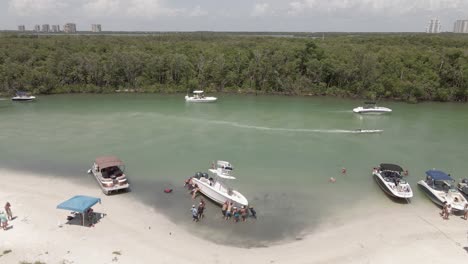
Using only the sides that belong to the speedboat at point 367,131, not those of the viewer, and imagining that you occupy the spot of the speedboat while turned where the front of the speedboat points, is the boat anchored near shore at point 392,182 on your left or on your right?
on your right

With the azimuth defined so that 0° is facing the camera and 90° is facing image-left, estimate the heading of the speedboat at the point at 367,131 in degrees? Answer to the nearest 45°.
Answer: approximately 270°

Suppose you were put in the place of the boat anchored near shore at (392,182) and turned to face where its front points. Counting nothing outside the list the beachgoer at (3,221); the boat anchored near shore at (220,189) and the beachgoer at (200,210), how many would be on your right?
3

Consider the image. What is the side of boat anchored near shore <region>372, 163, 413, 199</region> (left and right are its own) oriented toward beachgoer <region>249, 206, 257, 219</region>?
right
